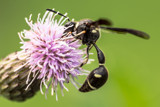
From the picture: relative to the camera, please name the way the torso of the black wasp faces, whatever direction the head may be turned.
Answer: to the viewer's left
